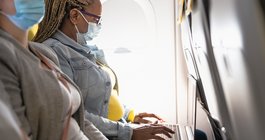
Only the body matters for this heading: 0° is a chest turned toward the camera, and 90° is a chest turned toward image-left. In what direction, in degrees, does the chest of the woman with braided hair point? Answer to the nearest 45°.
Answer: approximately 270°

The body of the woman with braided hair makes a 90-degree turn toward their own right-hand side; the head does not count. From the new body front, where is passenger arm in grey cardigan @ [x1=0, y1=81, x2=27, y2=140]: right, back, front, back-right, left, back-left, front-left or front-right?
front

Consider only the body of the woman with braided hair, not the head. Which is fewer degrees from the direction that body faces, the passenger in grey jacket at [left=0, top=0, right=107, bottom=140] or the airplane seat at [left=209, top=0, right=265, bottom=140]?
the airplane seat

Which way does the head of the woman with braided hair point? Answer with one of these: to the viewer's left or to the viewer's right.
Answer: to the viewer's right

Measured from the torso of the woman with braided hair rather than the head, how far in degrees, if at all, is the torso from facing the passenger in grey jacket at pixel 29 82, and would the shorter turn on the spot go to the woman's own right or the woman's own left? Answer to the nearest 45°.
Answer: approximately 90° to the woman's own right

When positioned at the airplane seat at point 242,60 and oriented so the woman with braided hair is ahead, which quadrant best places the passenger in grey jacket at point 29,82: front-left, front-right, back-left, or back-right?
front-left
